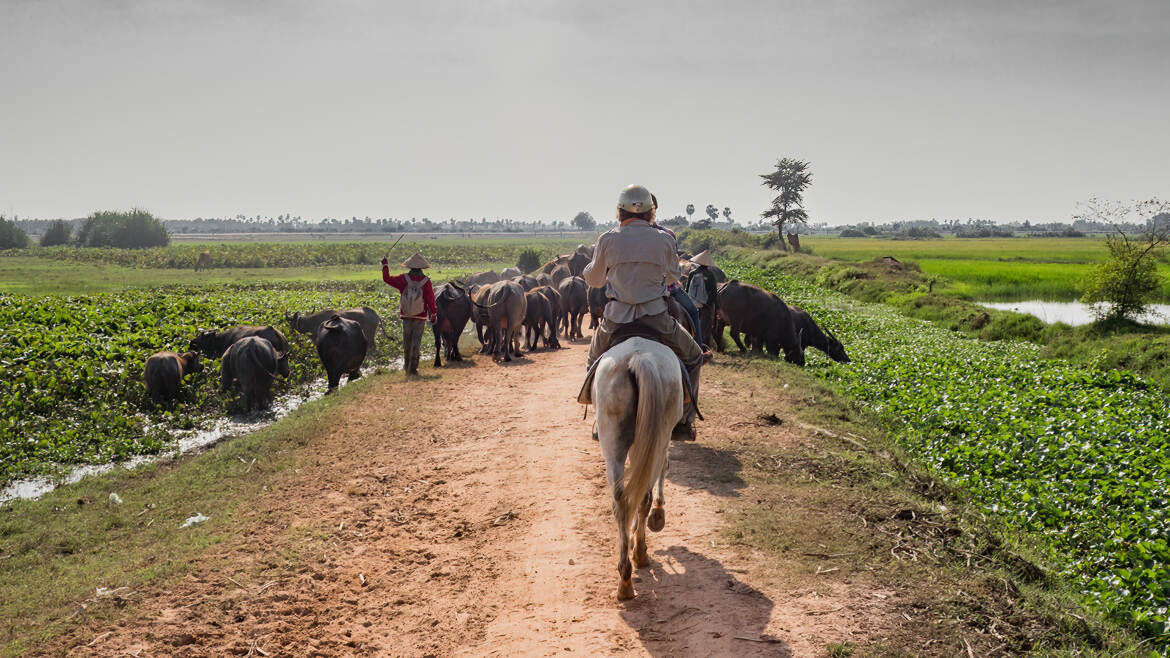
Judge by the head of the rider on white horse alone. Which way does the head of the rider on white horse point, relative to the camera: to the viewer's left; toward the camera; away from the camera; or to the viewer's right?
away from the camera

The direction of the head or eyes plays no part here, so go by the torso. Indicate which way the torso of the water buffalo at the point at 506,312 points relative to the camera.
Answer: away from the camera

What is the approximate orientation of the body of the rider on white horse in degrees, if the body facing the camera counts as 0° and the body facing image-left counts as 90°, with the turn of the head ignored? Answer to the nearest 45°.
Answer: approximately 180°

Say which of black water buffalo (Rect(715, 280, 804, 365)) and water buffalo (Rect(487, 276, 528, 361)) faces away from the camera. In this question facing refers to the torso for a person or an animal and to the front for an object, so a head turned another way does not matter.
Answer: the water buffalo

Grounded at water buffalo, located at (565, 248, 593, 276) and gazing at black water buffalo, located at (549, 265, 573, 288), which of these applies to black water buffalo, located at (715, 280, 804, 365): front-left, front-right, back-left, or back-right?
front-left

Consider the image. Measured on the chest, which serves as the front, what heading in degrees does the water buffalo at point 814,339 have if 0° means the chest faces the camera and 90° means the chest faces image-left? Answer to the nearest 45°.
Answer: approximately 270°

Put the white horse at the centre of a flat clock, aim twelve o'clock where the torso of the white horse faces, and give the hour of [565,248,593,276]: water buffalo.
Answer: The water buffalo is roughly at 12 o'clock from the white horse.

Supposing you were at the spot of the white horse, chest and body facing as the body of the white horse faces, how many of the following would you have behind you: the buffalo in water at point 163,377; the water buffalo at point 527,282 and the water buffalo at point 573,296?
0

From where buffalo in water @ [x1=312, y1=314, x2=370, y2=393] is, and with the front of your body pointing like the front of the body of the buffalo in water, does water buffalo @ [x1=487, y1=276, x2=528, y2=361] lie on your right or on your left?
on your right

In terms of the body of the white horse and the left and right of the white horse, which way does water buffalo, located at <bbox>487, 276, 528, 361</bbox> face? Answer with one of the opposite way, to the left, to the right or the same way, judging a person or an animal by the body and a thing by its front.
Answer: the same way

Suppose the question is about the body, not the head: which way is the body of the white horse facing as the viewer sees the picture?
away from the camera

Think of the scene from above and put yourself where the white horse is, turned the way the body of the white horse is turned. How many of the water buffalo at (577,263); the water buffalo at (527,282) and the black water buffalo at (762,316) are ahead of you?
3

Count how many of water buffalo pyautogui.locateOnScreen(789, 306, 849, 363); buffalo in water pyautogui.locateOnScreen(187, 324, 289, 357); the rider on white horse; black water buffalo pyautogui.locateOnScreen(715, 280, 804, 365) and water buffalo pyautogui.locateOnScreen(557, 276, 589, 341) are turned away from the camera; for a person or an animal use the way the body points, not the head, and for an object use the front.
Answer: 2

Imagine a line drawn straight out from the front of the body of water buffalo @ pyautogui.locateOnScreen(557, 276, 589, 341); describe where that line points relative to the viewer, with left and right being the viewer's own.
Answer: facing away from the viewer

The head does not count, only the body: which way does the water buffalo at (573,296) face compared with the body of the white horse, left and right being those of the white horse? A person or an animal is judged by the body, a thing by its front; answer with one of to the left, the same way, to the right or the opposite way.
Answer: the same way

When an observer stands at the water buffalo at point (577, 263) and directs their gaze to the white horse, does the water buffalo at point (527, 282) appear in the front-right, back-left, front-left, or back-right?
front-right

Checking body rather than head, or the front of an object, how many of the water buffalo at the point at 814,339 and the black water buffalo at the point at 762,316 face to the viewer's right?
2

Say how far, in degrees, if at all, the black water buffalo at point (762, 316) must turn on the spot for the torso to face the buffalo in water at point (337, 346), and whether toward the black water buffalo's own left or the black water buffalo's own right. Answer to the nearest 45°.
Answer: approximately 135° to the black water buffalo's own right

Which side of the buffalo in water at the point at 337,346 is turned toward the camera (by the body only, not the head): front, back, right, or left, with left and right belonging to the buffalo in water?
back

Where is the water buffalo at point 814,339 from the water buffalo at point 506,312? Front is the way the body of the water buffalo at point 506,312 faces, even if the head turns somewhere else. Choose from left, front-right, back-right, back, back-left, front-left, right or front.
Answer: right

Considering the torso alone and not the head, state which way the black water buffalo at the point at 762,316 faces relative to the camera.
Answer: to the viewer's right

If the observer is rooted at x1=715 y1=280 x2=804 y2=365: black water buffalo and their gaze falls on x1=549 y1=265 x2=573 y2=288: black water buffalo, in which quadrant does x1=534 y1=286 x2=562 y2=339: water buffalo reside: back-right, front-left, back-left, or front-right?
front-left
